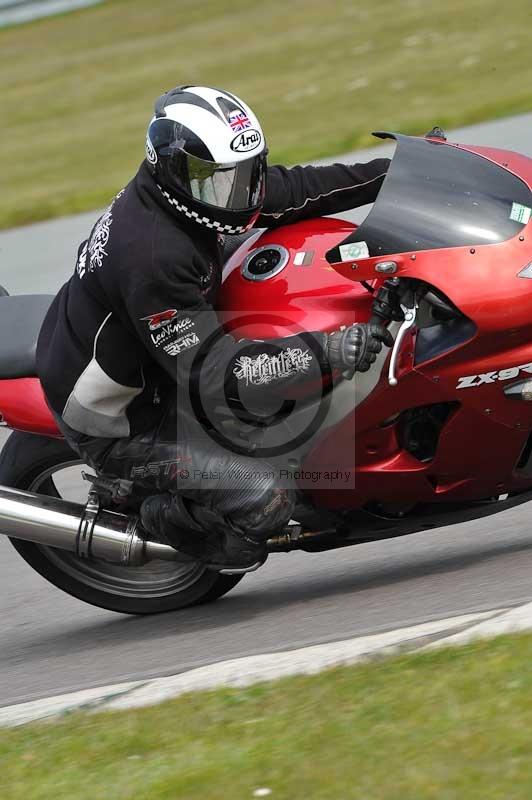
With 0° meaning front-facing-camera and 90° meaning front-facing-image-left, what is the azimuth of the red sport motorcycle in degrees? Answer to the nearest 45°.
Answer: approximately 270°
